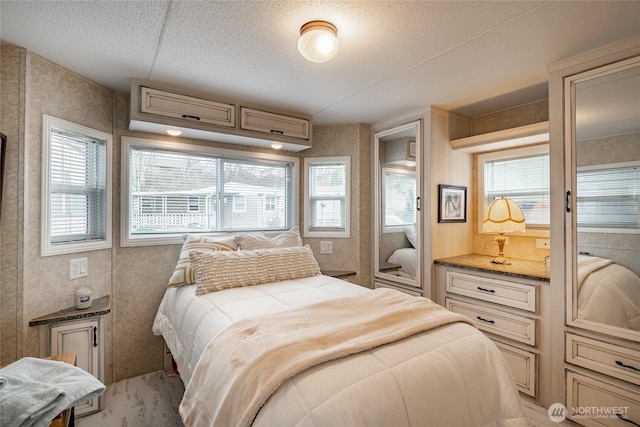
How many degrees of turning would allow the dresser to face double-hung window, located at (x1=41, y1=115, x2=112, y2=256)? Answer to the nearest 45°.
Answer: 0° — it already faces it

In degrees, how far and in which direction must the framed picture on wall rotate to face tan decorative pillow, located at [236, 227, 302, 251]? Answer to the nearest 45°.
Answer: approximately 90° to its right

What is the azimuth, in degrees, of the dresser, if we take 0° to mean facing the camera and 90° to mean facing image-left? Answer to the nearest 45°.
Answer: approximately 45°

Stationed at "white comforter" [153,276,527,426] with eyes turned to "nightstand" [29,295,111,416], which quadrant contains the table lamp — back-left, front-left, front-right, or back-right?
back-right

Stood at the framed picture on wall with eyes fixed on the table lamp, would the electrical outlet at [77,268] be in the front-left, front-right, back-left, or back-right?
back-right

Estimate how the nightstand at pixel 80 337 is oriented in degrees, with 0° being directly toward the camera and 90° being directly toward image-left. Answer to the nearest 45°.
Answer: approximately 315°

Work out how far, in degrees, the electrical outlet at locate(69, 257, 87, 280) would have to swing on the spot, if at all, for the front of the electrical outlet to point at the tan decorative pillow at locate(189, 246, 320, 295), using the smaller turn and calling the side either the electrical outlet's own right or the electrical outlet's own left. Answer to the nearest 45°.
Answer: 0° — it already faces it

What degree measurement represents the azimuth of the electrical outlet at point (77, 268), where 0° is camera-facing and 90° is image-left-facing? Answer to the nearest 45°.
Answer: approximately 315°

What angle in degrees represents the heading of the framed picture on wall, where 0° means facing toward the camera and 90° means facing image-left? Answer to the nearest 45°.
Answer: approximately 315°
